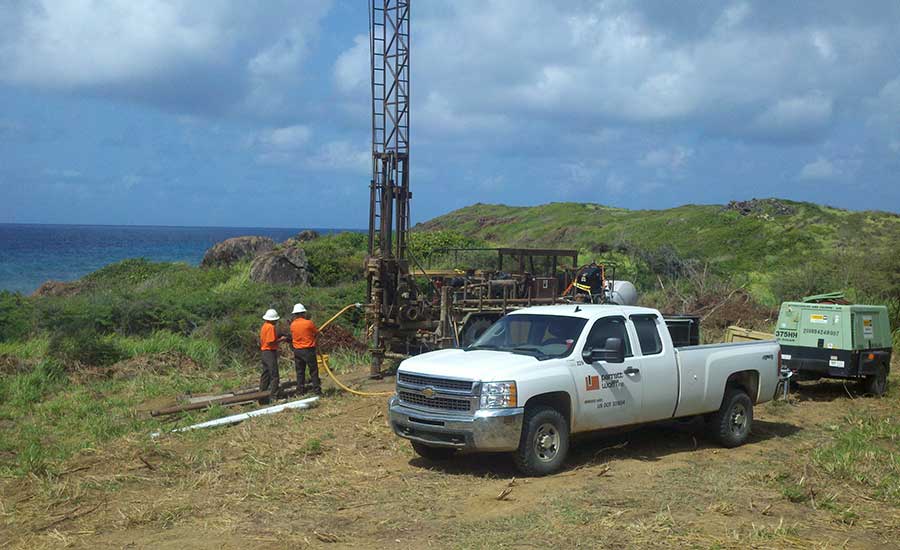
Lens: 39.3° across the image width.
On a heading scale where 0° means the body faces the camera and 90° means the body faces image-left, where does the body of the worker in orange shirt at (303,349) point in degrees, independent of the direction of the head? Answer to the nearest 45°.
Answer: approximately 180°

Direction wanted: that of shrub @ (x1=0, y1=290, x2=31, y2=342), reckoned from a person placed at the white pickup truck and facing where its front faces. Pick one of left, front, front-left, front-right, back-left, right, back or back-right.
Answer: right

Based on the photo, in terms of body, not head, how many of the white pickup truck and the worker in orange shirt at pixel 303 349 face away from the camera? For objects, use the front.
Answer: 1

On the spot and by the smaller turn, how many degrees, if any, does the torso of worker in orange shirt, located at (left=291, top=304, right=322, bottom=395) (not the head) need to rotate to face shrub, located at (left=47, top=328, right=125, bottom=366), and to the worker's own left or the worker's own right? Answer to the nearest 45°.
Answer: approximately 45° to the worker's own left

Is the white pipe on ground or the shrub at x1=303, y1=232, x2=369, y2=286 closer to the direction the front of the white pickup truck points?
the white pipe on ground

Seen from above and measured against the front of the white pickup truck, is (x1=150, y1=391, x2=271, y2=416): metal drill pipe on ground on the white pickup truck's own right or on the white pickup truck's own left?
on the white pickup truck's own right

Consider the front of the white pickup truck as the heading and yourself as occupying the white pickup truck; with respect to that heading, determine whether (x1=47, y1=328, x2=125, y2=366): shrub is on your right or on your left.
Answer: on your right

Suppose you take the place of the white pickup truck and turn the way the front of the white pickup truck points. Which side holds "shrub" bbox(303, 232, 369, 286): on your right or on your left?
on your right

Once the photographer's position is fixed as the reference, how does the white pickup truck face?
facing the viewer and to the left of the viewer

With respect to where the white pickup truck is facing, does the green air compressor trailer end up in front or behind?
behind

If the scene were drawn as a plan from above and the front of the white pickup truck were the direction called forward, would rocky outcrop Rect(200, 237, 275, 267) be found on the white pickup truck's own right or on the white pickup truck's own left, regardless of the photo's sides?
on the white pickup truck's own right

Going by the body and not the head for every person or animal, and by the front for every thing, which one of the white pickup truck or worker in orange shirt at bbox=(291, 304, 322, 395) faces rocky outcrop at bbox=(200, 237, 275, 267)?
the worker in orange shirt

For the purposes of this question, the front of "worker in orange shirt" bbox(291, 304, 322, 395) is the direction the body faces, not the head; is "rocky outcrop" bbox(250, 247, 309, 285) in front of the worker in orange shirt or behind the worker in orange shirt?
in front

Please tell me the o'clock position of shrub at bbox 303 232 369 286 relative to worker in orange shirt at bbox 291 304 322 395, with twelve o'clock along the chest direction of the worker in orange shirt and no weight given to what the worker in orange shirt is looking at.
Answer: The shrub is roughly at 12 o'clock from the worker in orange shirt.

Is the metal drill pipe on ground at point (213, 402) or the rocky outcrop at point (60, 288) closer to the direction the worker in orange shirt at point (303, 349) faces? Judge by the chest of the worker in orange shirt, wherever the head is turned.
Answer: the rocky outcrop
